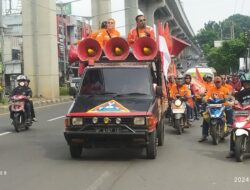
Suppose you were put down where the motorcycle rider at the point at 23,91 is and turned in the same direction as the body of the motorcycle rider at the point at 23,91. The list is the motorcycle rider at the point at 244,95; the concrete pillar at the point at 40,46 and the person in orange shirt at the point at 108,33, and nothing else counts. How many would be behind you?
1

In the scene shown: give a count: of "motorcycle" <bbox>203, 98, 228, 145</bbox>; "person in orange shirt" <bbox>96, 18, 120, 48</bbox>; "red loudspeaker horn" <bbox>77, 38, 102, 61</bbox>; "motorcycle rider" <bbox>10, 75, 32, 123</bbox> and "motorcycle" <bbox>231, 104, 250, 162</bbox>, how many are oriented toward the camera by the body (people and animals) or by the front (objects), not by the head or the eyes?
5

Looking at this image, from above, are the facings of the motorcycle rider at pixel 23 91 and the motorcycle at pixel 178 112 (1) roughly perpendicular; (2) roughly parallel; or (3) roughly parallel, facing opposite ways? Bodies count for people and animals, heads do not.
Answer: roughly parallel

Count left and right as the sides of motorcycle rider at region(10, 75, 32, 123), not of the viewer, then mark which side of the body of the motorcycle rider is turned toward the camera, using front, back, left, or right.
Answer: front

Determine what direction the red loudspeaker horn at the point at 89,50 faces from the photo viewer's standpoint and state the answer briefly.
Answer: facing the viewer

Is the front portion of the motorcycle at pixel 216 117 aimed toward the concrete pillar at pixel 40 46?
no

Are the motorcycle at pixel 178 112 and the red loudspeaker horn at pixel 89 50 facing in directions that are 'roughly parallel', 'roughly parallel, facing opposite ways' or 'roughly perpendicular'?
roughly parallel

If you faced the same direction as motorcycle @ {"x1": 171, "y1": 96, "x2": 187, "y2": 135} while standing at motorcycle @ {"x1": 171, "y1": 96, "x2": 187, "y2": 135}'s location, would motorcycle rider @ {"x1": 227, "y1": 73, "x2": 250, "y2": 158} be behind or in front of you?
in front

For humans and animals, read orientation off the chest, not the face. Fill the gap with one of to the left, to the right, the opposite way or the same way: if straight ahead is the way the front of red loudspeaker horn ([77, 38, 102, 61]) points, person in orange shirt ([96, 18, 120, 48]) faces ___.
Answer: the same way

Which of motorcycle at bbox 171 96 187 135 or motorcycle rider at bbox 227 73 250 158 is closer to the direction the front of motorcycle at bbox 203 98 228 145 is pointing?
the motorcycle rider

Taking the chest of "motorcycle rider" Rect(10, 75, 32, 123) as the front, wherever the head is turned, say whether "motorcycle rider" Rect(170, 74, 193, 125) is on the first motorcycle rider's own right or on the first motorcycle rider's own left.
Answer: on the first motorcycle rider's own left

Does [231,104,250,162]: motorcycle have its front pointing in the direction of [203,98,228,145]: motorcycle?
no

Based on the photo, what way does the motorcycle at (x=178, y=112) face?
toward the camera

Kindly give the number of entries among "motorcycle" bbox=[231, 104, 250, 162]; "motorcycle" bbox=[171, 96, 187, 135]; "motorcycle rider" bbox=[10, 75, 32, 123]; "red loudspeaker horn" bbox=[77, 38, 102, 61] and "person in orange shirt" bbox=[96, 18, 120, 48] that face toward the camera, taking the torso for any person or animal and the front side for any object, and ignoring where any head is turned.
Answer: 5

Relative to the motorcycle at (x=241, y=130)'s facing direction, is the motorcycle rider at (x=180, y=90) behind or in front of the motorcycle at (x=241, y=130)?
behind
